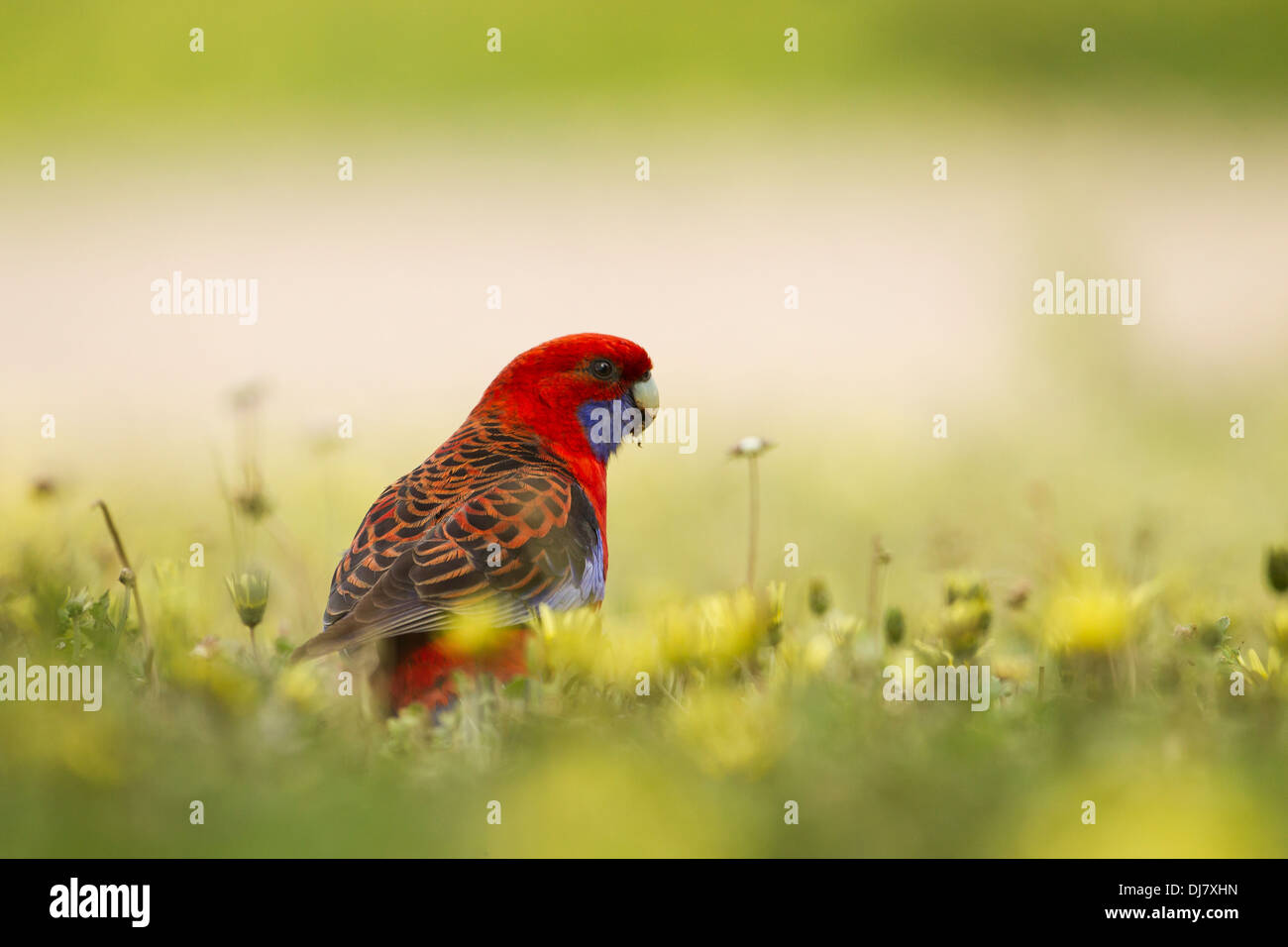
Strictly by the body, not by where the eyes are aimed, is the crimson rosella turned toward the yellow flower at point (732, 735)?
no

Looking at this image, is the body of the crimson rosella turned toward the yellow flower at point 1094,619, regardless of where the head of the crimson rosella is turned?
no

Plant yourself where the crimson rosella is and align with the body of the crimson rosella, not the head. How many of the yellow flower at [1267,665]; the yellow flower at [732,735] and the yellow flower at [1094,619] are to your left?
0

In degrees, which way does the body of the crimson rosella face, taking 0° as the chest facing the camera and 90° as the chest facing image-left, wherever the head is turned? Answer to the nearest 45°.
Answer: approximately 225°

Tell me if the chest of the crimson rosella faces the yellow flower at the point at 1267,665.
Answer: no
